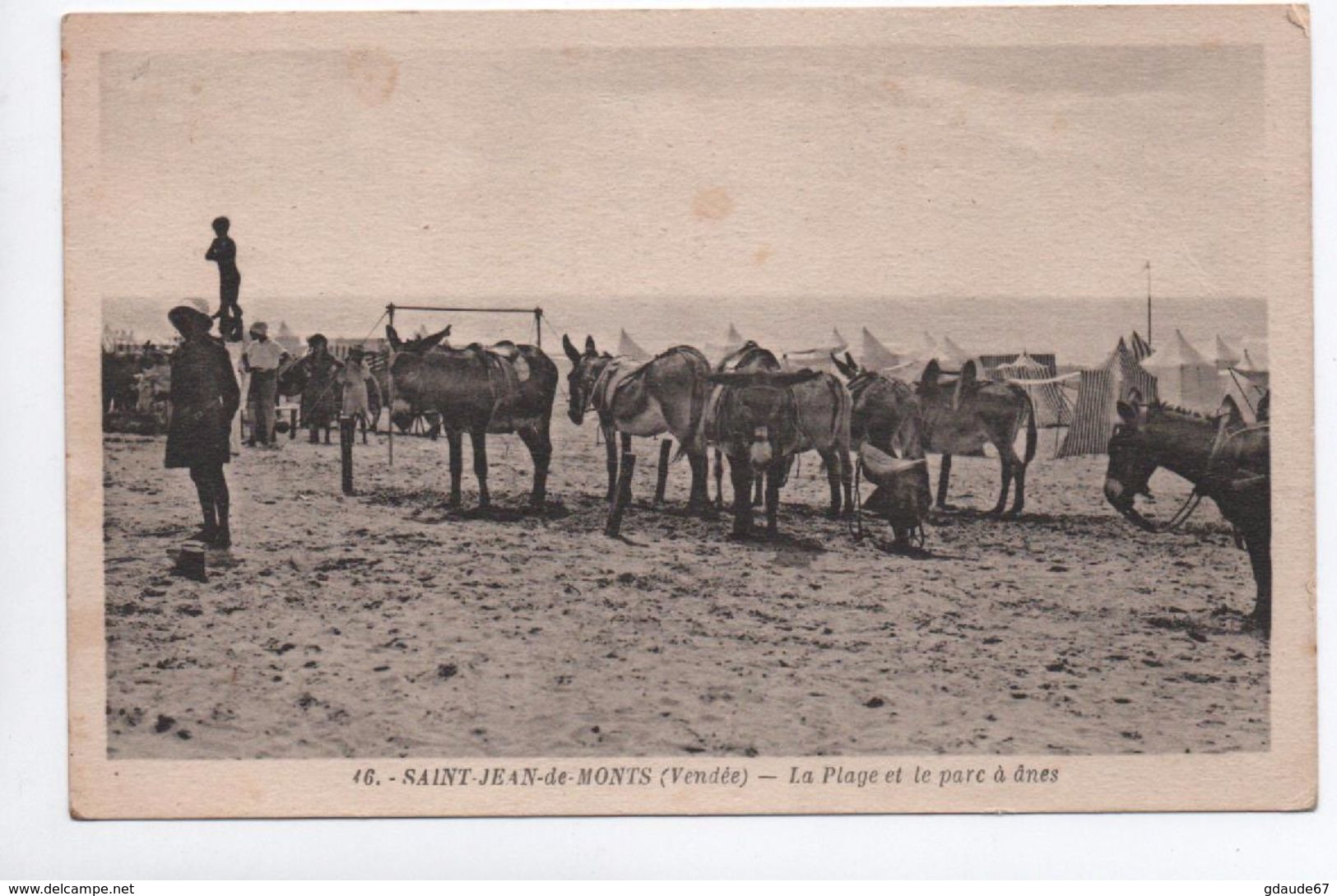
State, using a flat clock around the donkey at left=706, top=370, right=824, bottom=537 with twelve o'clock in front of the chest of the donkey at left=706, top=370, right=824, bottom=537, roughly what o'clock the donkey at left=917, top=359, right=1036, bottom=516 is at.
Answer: the donkey at left=917, top=359, right=1036, bottom=516 is roughly at 9 o'clock from the donkey at left=706, top=370, right=824, bottom=537.

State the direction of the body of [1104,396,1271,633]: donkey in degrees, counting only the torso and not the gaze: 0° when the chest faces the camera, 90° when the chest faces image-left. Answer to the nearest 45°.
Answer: approximately 90°
